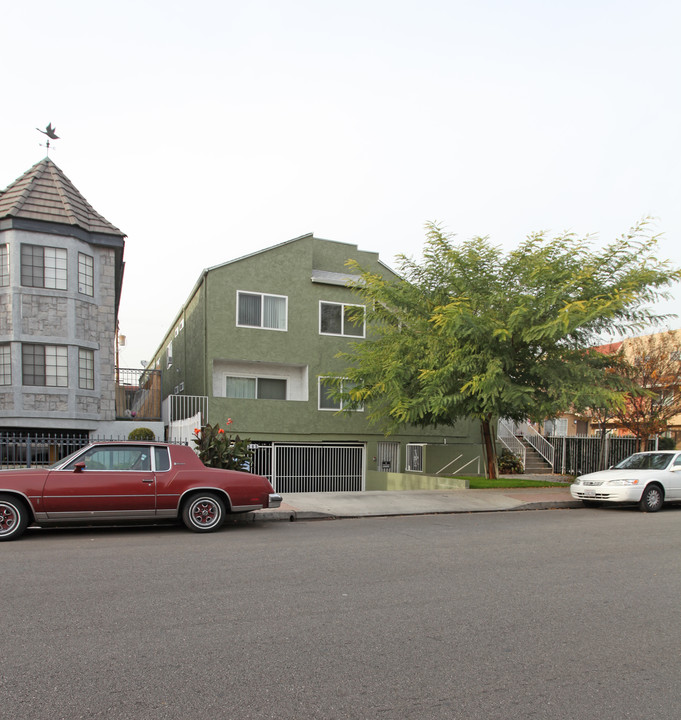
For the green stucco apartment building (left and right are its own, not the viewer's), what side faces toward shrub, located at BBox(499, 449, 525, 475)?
left

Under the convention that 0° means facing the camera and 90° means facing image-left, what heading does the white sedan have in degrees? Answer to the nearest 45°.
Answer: approximately 45°

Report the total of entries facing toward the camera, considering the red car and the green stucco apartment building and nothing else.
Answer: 1
